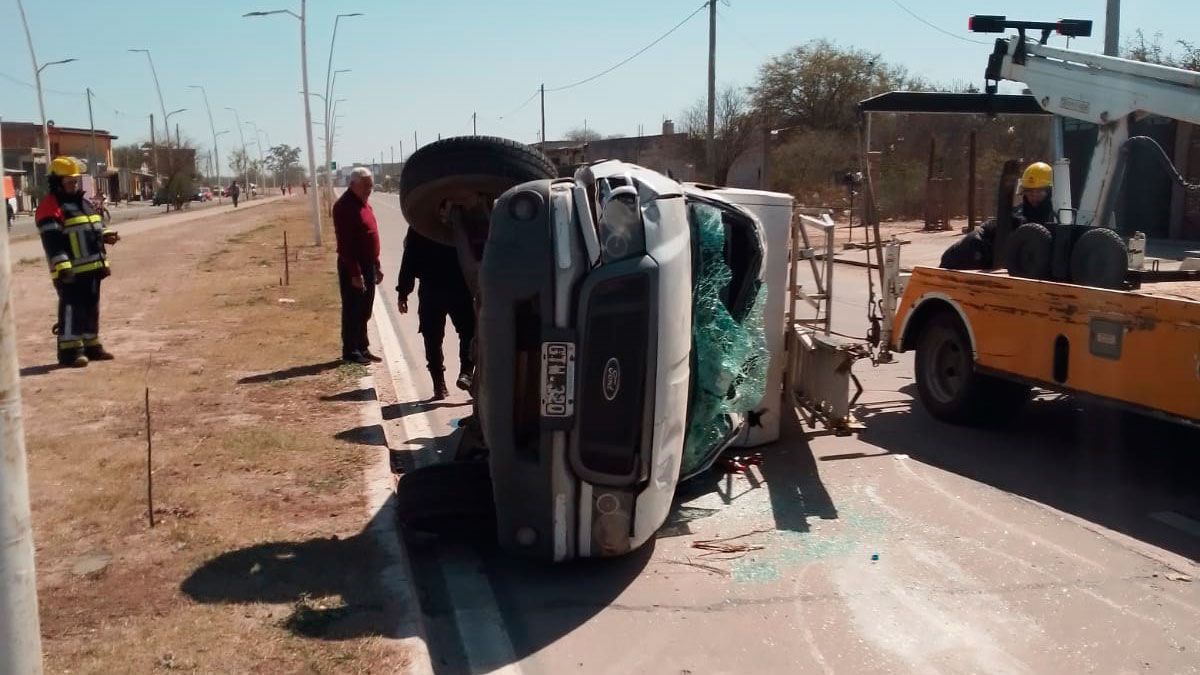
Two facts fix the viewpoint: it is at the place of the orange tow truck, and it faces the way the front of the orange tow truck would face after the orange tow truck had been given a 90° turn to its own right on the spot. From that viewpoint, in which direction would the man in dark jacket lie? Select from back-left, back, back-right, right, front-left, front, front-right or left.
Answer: front-right

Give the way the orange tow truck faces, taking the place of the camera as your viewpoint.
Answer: facing the viewer and to the right of the viewer

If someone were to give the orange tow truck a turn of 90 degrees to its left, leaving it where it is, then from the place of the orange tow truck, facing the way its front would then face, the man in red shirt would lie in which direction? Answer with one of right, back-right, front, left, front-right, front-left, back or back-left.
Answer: back-left

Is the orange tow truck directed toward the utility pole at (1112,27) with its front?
no

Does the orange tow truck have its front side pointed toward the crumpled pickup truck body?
no
